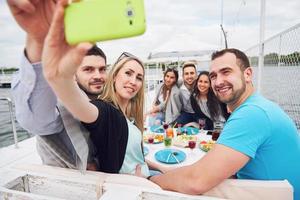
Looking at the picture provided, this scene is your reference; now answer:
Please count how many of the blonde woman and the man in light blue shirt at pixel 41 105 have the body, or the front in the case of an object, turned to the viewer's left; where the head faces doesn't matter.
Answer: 0

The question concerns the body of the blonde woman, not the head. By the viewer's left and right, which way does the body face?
facing the viewer and to the right of the viewer

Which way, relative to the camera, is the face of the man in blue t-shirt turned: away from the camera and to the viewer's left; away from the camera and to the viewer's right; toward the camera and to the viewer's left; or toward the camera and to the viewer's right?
toward the camera and to the viewer's left

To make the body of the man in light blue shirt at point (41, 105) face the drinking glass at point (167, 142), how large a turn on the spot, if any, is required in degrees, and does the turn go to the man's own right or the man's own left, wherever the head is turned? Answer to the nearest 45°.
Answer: approximately 90° to the man's own left
